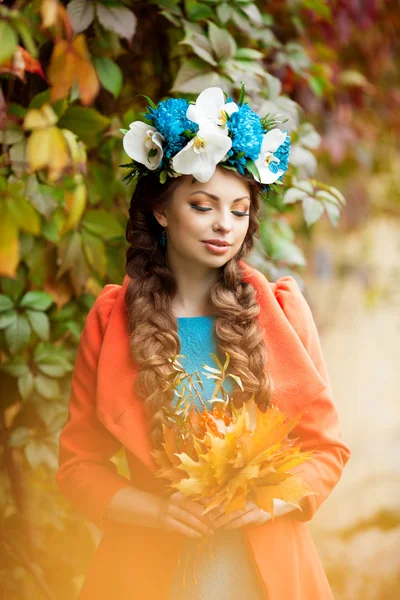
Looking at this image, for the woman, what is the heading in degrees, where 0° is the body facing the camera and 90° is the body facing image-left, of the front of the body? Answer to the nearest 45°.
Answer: approximately 0°

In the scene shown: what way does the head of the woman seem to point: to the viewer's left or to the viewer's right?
to the viewer's right

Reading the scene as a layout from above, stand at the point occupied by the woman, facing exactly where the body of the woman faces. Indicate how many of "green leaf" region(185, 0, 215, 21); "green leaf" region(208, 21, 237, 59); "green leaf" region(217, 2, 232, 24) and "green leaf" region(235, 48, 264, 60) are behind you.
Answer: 4

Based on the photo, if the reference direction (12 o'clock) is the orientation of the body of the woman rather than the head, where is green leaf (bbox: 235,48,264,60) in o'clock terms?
The green leaf is roughly at 6 o'clock from the woman.
